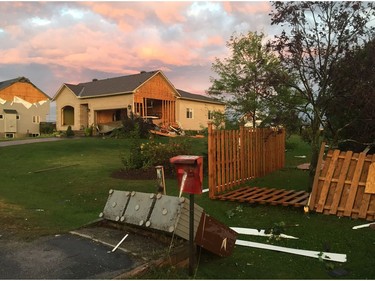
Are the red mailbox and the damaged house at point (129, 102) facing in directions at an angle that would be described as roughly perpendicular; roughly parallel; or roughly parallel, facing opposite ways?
roughly parallel

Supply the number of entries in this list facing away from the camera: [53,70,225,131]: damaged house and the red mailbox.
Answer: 0

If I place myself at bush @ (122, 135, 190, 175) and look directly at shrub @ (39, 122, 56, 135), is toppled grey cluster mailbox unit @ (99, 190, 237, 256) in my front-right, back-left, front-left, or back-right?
back-left

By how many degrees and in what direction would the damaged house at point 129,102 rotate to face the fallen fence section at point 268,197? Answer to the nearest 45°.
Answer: approximately 45° to its left

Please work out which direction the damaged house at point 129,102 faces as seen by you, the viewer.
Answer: facing the viewer and to the left of the viewer

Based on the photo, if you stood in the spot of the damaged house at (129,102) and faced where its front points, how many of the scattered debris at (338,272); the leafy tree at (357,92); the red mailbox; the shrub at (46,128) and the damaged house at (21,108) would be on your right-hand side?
2

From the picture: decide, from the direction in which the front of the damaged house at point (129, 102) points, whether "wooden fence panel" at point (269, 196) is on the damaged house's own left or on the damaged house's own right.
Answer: on the damaged house's own left

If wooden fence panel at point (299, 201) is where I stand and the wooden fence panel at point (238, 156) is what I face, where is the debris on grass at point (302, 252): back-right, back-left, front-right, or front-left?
back-left

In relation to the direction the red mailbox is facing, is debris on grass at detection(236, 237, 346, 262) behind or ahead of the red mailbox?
behind

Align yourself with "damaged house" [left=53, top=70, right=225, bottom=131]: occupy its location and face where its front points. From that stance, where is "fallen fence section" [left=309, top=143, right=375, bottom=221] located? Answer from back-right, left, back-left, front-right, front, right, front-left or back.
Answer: front-left

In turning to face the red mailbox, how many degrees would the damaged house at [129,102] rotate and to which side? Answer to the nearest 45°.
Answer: approximately 45° to its left
